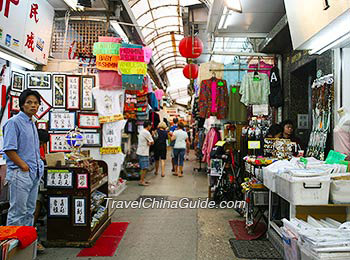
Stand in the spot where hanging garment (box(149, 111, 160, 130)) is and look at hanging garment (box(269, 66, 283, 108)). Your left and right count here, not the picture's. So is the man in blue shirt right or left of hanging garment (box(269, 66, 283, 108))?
right

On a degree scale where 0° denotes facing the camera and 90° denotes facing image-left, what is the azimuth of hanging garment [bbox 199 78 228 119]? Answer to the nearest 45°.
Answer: approximately 0°

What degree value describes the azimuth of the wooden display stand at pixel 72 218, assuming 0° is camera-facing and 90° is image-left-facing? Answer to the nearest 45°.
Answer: approximately 270°

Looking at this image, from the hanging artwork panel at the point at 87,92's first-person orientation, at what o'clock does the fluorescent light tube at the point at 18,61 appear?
The fluorescent light tube is roughly at 2 o'clock from the hanging artwork panel.

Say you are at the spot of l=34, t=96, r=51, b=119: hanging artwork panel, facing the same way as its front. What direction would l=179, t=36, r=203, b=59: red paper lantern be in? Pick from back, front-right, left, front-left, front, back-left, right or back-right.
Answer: left

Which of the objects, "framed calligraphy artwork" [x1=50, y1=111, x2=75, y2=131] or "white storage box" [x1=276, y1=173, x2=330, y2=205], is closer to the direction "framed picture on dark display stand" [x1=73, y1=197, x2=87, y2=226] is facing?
the white storage box

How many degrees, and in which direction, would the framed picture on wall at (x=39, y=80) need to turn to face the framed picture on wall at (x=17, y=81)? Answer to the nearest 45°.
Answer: approximately 45° to its right

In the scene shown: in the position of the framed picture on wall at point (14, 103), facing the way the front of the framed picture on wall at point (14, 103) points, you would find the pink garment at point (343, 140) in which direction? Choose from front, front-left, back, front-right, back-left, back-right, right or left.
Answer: front-left

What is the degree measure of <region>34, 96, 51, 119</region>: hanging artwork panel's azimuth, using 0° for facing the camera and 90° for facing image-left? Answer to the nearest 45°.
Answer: approximately 0°

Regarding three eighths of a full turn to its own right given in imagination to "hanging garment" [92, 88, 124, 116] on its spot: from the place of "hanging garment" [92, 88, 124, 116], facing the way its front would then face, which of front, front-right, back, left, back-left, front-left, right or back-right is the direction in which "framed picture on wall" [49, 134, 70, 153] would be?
front-left
